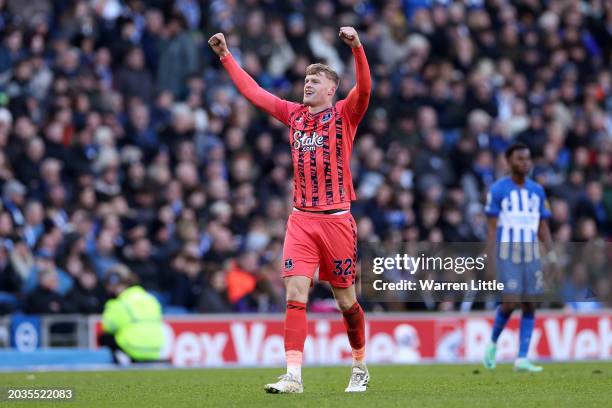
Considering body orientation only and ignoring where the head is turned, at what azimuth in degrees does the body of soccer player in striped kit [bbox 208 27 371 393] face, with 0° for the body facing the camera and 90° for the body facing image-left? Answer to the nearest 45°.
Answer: approximately 45°

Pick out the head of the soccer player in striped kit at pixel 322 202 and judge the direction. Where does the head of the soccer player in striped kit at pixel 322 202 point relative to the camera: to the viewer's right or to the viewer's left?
to the viewer's left
